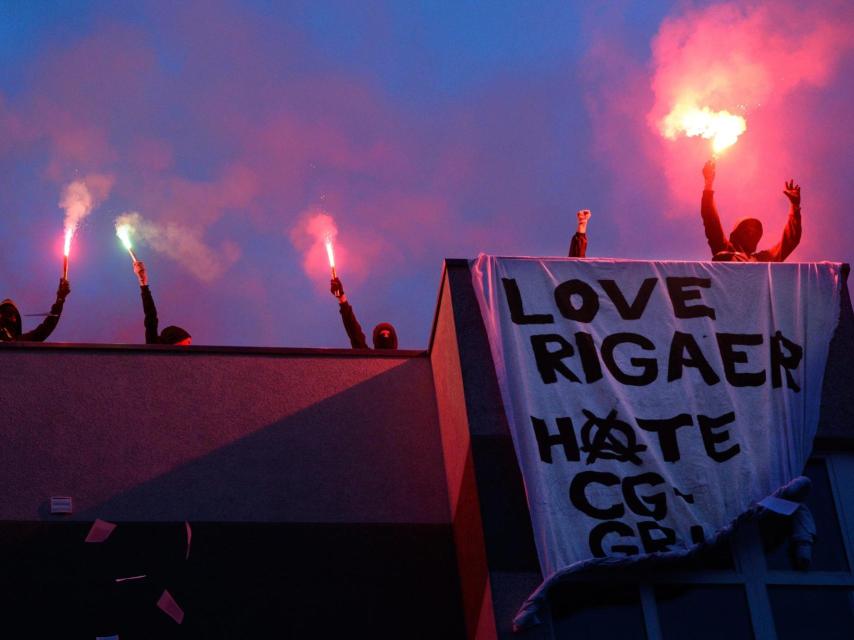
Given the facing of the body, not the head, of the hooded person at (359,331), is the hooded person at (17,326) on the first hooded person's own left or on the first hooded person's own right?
on the first hooded person's own right

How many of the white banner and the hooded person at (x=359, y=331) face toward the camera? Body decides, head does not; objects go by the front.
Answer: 2

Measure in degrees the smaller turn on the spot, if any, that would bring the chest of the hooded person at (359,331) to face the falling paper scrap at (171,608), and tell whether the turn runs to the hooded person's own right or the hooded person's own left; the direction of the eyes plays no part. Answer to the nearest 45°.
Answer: approximately 45° to the hooded person's own right

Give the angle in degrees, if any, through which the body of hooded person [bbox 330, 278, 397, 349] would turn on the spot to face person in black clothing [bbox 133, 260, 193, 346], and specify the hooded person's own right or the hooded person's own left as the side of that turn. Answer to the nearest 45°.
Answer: approximately 90° to the hooded person's own right

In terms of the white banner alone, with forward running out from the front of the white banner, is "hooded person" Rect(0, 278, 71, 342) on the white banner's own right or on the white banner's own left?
on the white banner's own right

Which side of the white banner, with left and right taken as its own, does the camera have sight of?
front

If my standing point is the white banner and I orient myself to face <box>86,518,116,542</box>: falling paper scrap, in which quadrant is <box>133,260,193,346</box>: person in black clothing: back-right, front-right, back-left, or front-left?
front-right

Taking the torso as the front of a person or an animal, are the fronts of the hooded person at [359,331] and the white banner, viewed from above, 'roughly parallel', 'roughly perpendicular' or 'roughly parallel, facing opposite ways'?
roughly parallel

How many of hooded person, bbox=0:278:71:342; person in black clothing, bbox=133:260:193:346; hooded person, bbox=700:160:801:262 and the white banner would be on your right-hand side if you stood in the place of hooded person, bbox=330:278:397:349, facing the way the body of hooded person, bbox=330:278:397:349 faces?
2

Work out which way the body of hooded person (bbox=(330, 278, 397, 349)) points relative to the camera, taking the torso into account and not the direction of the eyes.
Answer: toward the camera

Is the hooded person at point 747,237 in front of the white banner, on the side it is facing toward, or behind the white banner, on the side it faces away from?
behind

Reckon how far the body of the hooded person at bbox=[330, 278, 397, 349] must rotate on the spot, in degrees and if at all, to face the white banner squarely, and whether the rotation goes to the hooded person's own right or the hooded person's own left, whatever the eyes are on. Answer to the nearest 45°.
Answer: approximately 45° to the hooded person's own left

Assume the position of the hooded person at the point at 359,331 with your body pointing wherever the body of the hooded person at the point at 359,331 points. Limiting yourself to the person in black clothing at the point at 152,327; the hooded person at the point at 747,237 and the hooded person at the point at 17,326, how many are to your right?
2
